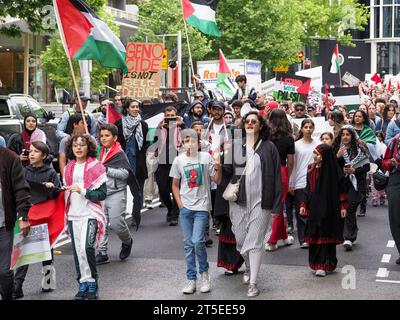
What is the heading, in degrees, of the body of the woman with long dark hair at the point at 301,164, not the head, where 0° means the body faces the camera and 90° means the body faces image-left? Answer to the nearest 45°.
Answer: approximately 0°

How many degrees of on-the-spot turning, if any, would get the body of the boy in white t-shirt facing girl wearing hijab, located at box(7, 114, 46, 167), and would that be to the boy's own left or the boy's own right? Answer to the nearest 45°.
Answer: approximately 135° to the boy's own right

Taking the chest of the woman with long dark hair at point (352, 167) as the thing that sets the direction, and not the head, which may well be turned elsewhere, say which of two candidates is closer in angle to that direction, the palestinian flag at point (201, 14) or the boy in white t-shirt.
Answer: the boy in white t-shirt

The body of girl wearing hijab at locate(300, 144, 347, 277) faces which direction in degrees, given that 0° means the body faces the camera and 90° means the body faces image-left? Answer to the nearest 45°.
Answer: approximately 45°

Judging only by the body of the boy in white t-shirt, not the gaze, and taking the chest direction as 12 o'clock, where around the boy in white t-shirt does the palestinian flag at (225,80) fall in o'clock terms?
The palestinian flag is roughly at 6 o'clock from the boy in white t-shirt.

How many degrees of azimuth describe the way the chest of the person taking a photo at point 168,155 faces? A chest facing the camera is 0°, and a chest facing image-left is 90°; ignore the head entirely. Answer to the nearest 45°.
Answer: approximately 0°

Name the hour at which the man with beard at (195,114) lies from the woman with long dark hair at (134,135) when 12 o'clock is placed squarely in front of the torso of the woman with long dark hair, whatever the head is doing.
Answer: The man with beard is roughly at 8 o'clock from the woman with long dark hair.
